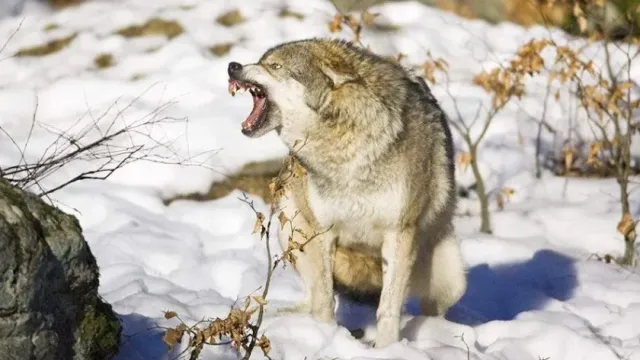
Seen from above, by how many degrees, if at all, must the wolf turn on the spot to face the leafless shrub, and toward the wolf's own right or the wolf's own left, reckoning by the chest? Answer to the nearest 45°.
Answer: approximately 90° to the wolf's own right

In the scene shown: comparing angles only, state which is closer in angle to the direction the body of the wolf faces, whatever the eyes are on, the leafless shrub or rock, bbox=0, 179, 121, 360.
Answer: the rock

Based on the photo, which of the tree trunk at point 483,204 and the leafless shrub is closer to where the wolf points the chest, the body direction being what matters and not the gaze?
the leafless shrub

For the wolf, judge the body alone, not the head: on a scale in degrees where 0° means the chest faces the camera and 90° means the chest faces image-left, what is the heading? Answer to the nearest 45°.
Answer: approximately 45°

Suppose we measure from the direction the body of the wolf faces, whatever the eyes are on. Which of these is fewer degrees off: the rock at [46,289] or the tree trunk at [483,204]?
the rock

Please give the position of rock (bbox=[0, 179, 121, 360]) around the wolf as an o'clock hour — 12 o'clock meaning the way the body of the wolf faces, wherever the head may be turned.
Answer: The rock is roughly at 2 o'clock from the wolf.

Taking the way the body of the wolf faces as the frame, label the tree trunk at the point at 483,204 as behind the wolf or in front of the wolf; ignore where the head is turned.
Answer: behind
